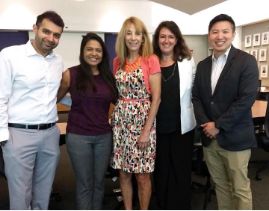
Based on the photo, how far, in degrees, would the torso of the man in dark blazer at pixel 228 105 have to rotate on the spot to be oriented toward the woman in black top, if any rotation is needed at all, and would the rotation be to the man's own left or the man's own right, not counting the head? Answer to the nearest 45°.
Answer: approximately 45° to the man's own right

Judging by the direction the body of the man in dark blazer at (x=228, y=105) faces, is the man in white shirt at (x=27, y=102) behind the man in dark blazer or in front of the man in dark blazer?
in front

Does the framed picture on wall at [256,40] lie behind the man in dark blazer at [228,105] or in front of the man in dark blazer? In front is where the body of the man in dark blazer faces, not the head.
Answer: behind

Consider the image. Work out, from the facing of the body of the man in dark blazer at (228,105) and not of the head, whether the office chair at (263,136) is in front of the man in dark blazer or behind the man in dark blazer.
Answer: behind

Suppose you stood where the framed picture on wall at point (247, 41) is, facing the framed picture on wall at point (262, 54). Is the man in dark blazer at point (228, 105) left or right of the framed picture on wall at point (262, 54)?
right

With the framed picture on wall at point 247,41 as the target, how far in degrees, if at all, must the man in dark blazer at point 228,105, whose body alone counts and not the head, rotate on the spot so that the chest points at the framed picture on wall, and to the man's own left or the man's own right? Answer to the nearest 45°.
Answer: approximately 135° to the man's own right

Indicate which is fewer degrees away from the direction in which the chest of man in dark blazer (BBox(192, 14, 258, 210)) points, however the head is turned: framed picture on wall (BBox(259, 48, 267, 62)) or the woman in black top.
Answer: the woman in black top

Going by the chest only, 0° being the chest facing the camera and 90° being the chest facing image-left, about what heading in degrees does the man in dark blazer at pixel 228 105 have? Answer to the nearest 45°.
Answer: approximately 45°

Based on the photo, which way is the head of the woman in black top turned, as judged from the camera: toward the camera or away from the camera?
toward the camera

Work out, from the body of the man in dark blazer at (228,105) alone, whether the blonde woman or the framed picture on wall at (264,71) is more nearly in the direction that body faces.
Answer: the blonde woman

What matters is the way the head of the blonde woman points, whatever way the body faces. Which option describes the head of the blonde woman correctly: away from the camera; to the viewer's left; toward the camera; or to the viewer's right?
toward the camera

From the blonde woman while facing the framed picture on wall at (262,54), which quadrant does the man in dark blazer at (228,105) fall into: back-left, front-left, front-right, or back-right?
front-right

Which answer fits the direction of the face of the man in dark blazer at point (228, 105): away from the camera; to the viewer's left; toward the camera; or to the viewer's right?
toward the camera

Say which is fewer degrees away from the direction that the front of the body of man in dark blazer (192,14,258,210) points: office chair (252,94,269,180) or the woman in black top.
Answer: the woman in black top
